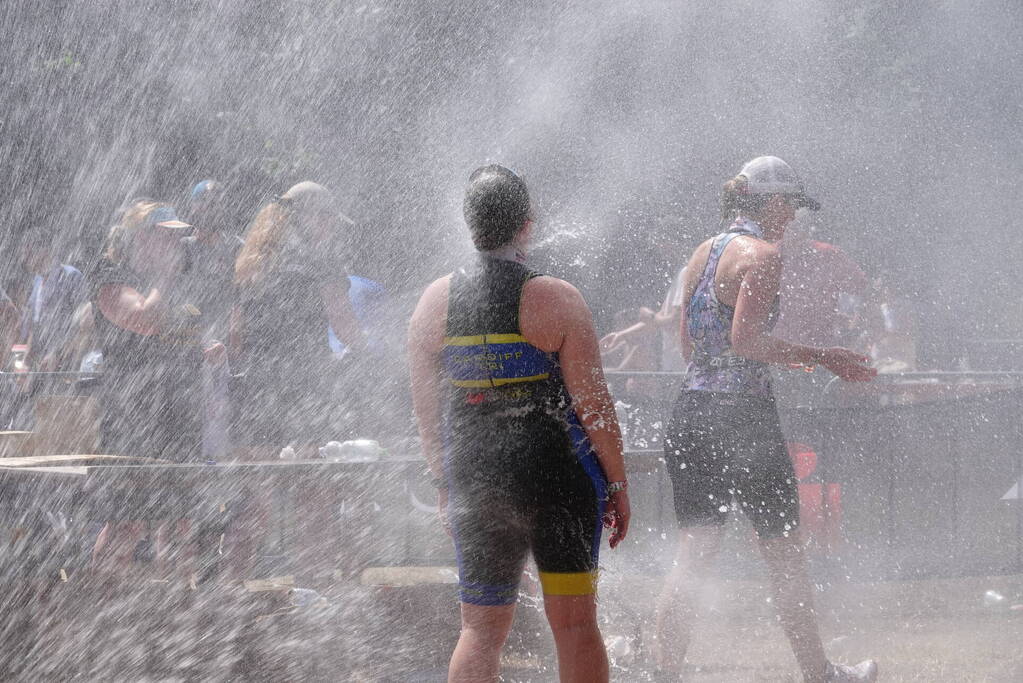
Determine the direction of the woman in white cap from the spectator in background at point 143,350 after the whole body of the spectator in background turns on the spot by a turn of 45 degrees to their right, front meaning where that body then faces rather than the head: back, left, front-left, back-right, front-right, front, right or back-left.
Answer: front-left

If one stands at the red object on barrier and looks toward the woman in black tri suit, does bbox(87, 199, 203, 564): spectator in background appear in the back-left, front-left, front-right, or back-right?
front-right

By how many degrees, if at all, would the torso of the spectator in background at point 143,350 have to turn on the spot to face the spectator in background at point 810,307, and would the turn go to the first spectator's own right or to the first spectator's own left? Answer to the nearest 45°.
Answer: approximately 45° to the first spectator's own left

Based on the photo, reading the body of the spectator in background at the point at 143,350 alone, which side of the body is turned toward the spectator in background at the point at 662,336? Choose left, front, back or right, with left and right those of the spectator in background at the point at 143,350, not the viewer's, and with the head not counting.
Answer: left

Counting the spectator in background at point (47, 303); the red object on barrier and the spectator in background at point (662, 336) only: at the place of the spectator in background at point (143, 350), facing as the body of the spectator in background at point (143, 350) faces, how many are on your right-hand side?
0

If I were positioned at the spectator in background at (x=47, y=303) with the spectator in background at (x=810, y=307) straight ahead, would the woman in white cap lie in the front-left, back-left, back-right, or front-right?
front-right

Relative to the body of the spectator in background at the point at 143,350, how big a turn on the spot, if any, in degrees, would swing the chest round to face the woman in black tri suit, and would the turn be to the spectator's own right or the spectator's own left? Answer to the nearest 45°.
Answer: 0° — they already face them

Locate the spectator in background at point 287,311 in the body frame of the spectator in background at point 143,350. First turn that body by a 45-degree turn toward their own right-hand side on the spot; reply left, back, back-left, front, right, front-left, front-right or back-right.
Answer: left

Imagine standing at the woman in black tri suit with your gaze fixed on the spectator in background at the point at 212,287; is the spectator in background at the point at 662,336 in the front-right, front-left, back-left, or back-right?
front-right

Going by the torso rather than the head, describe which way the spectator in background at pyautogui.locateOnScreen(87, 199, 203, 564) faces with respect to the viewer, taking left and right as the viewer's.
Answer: facing the viewer and to the right of the viewer

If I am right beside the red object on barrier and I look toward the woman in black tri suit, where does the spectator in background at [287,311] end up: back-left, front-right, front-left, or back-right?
front-right

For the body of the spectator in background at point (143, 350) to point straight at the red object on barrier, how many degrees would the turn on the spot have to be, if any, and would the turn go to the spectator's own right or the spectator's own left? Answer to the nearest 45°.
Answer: approximately 45° to the spectator's own left
